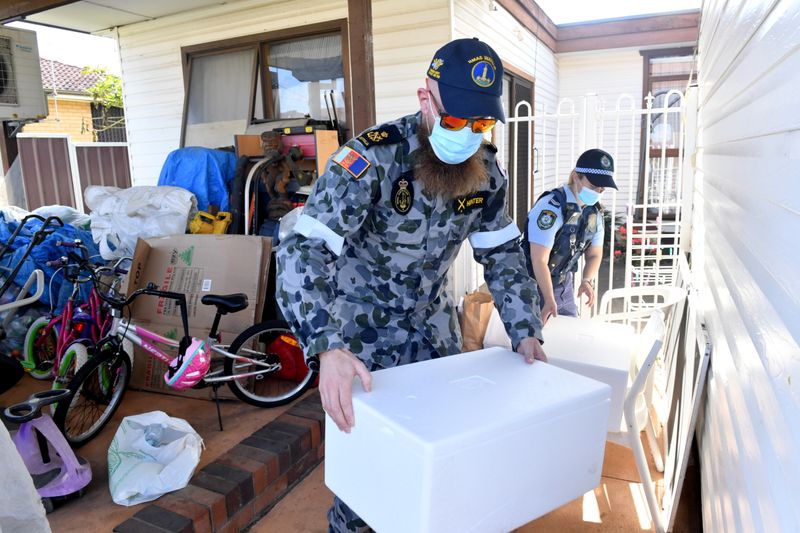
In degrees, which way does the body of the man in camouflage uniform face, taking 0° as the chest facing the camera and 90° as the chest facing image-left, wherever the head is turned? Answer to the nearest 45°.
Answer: approximately 315°

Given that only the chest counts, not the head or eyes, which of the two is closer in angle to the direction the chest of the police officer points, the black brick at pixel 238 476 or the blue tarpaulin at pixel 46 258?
the black brick

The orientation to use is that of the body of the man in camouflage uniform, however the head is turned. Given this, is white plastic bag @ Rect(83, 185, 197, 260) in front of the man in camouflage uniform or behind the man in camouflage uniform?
behind
